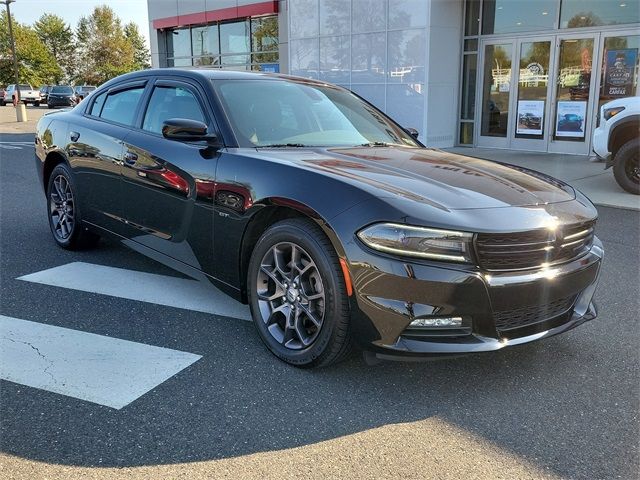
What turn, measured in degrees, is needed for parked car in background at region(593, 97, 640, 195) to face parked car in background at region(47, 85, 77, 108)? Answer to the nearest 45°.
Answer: approximately 45° to its right

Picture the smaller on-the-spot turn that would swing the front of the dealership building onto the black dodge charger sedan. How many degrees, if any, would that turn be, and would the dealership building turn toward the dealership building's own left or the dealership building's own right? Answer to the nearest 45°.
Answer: approximately 45° to the dealership building's own left

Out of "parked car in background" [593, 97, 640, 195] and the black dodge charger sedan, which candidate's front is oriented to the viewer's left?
the parked car in background

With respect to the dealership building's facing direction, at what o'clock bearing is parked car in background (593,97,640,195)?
The parked car in background is roughly at 10 o'clock from the dealership building.

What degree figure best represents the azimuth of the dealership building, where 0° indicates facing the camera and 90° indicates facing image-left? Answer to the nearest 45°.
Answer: approximately 45°

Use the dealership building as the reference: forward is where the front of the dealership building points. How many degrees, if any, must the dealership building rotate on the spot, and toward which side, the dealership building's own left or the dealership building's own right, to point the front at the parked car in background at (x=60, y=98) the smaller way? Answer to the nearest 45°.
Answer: approximately 90° to the dealership building's own right

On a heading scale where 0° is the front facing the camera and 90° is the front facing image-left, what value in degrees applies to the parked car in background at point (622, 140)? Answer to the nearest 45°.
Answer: approximately 90°
